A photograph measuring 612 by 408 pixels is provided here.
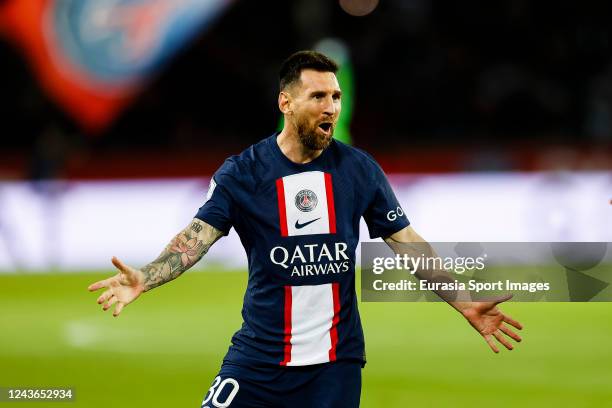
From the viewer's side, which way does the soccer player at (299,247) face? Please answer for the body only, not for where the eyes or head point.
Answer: toward the camera

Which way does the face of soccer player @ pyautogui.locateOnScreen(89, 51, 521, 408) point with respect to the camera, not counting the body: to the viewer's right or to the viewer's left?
to the viewer's right
